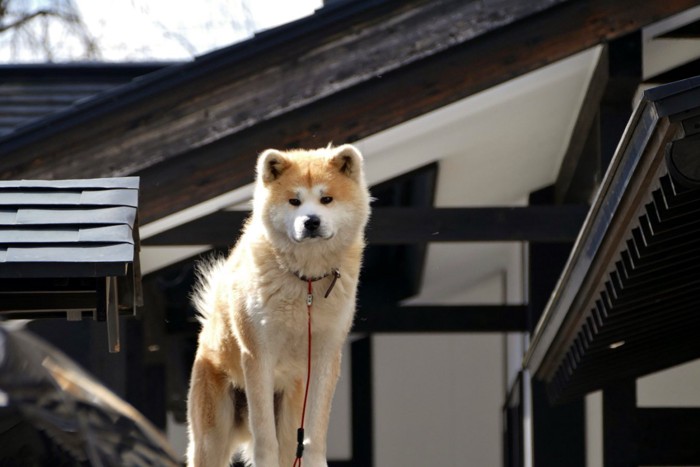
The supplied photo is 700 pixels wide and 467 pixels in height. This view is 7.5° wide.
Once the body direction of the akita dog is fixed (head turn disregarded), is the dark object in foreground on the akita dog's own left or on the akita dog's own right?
on the akita dog's own right

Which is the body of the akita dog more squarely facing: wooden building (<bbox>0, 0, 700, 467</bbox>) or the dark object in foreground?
the dark object in foreground

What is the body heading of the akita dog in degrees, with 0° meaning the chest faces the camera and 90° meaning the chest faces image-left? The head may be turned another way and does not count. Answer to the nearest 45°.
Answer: approximately 315°

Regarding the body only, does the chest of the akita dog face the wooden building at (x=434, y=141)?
no
